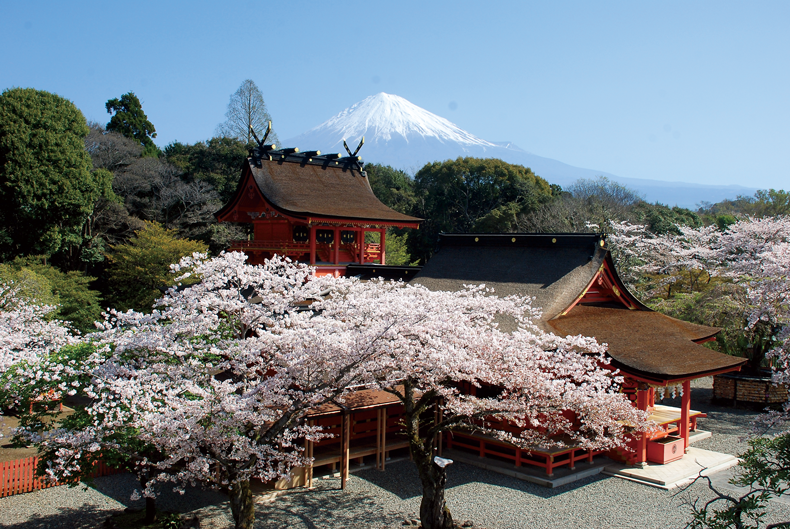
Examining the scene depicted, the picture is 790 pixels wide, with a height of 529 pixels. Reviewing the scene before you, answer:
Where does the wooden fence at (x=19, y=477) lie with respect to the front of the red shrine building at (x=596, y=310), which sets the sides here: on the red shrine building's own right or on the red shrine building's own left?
on the red shrine building's own right

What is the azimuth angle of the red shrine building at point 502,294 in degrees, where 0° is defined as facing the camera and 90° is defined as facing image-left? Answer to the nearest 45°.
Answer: approximately 315°

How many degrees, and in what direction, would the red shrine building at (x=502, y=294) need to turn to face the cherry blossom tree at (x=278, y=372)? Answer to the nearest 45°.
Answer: approximately 90° to its right

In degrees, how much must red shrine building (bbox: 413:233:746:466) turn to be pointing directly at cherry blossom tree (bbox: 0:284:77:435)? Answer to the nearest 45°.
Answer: approximately 135° to its right

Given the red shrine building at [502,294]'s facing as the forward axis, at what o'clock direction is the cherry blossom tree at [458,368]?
The cherry blossom tree is roughly at 2 o'clock from the red shrine building.

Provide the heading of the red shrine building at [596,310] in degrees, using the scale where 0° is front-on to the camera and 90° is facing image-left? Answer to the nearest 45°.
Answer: approximately 315°

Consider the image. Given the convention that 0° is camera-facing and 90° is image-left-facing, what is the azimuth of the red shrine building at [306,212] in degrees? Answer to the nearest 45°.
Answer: approximately 315°

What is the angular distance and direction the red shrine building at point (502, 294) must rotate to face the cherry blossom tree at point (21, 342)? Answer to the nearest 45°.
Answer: approximately 135° to its right

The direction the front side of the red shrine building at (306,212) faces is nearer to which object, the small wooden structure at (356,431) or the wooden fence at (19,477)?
the small wooden structure
